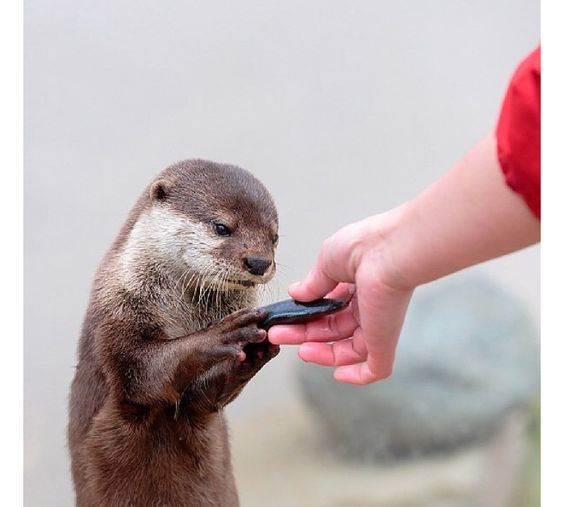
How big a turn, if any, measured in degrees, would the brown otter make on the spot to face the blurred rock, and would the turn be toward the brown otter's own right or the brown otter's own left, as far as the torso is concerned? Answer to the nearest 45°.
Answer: approximately 90° to the brown otter's own left

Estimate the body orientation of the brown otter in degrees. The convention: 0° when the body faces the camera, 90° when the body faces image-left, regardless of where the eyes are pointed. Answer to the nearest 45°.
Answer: approximately 315°
